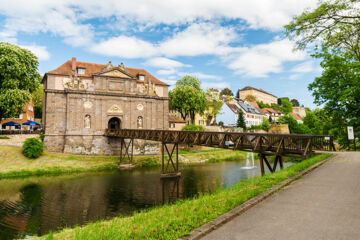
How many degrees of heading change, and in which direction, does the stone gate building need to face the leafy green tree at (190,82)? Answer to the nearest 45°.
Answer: approximately 135° to its left

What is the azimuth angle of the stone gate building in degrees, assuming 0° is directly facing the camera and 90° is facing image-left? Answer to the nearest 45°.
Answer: approximately 0°

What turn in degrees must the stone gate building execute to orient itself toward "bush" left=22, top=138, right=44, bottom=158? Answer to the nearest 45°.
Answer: approximately 45° to its right

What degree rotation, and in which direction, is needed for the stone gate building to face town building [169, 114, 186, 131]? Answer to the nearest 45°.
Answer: approximately 135° to its left

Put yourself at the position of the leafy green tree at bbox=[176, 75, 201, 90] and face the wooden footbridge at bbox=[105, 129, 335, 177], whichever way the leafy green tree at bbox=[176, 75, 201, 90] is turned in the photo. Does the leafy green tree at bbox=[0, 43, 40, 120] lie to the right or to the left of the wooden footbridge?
right

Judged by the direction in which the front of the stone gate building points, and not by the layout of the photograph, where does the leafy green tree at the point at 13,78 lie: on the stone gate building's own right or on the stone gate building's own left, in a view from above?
on the stone gate building's own right
